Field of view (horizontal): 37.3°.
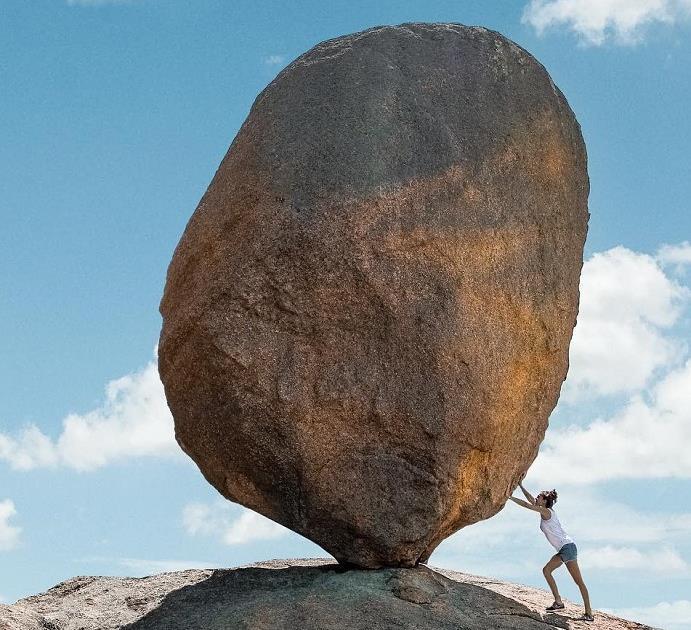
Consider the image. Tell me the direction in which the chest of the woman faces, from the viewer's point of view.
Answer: to the viewer's left

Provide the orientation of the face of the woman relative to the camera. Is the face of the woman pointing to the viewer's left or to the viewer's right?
to the viewer's left
